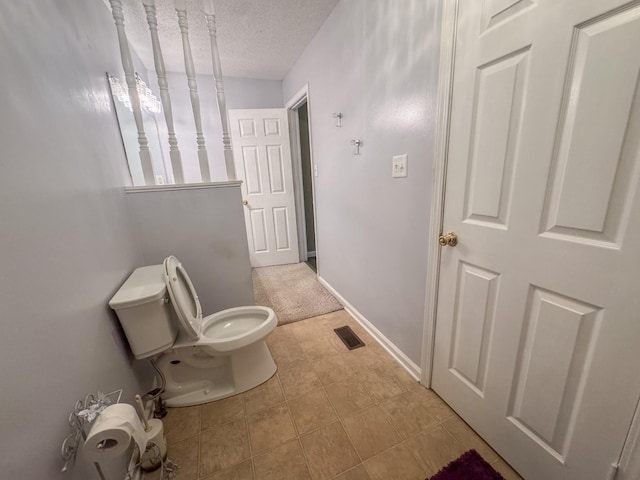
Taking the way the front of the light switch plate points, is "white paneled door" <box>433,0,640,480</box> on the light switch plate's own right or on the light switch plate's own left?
on the light switch plate's own left

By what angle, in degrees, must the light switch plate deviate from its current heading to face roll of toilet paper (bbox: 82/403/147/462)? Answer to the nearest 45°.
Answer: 0° — it already faces it

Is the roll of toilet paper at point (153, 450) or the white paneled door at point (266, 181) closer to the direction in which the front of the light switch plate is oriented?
the roll of toilet paper

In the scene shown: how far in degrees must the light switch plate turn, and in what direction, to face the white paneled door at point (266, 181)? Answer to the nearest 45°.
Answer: approximately 90° to its right

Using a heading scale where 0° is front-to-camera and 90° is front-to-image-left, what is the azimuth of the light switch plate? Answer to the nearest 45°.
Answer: approximately 45°

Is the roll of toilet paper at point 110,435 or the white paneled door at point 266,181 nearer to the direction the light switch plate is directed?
the roll of toilet paper
